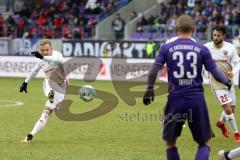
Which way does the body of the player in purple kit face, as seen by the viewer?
away from the camera

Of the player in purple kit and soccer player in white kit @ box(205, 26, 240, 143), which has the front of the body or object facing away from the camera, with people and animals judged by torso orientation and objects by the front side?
the player in purple kit

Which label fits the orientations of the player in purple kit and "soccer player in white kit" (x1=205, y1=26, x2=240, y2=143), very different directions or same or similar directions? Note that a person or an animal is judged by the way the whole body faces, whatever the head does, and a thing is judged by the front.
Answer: very different directions

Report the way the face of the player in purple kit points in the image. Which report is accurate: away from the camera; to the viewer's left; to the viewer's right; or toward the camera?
away from the camera
